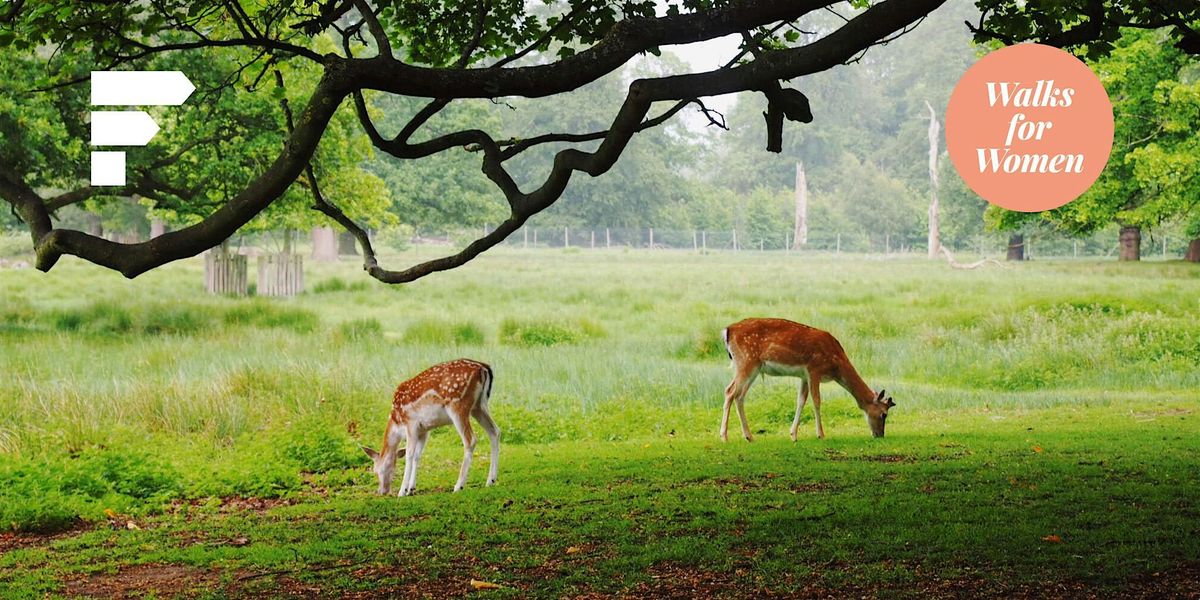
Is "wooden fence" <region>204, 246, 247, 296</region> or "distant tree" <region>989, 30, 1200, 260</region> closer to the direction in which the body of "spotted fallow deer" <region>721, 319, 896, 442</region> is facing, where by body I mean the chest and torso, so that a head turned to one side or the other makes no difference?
the distant tree

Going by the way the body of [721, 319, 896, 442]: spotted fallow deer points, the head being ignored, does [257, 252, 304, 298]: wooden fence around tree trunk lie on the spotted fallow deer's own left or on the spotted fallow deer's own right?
on the spotted fallow deer's own left

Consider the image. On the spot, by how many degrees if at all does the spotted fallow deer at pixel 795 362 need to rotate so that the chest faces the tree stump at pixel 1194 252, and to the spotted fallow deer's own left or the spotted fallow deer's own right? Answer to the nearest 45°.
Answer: approximately 90° to the spotted fallow deer's own left

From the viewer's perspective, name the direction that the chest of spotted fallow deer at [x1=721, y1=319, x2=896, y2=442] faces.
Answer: to the viewer's right

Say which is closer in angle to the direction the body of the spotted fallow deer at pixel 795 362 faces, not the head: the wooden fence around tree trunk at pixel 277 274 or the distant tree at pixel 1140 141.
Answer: the distant tree

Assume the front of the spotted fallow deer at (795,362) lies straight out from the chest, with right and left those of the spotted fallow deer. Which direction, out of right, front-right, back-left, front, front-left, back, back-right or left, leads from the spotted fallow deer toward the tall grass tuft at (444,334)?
back-left

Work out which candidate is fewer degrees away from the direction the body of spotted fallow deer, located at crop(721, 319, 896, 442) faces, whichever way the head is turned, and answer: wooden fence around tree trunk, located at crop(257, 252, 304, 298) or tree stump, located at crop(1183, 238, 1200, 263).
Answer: the tree stump

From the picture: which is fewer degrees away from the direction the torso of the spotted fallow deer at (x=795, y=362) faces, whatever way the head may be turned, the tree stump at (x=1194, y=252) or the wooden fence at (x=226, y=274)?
the tree stump

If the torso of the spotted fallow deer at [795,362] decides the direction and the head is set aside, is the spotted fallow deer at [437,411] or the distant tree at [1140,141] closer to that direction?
the distant tree

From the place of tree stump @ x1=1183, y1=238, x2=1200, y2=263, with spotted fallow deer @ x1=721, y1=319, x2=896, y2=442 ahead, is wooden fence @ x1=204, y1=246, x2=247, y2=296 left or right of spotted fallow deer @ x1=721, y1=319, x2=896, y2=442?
right

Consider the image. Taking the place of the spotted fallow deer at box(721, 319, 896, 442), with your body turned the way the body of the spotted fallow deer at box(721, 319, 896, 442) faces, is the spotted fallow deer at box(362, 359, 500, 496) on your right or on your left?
on your right

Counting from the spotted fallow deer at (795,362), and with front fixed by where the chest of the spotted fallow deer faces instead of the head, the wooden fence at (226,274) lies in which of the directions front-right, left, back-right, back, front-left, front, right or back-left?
back-left
